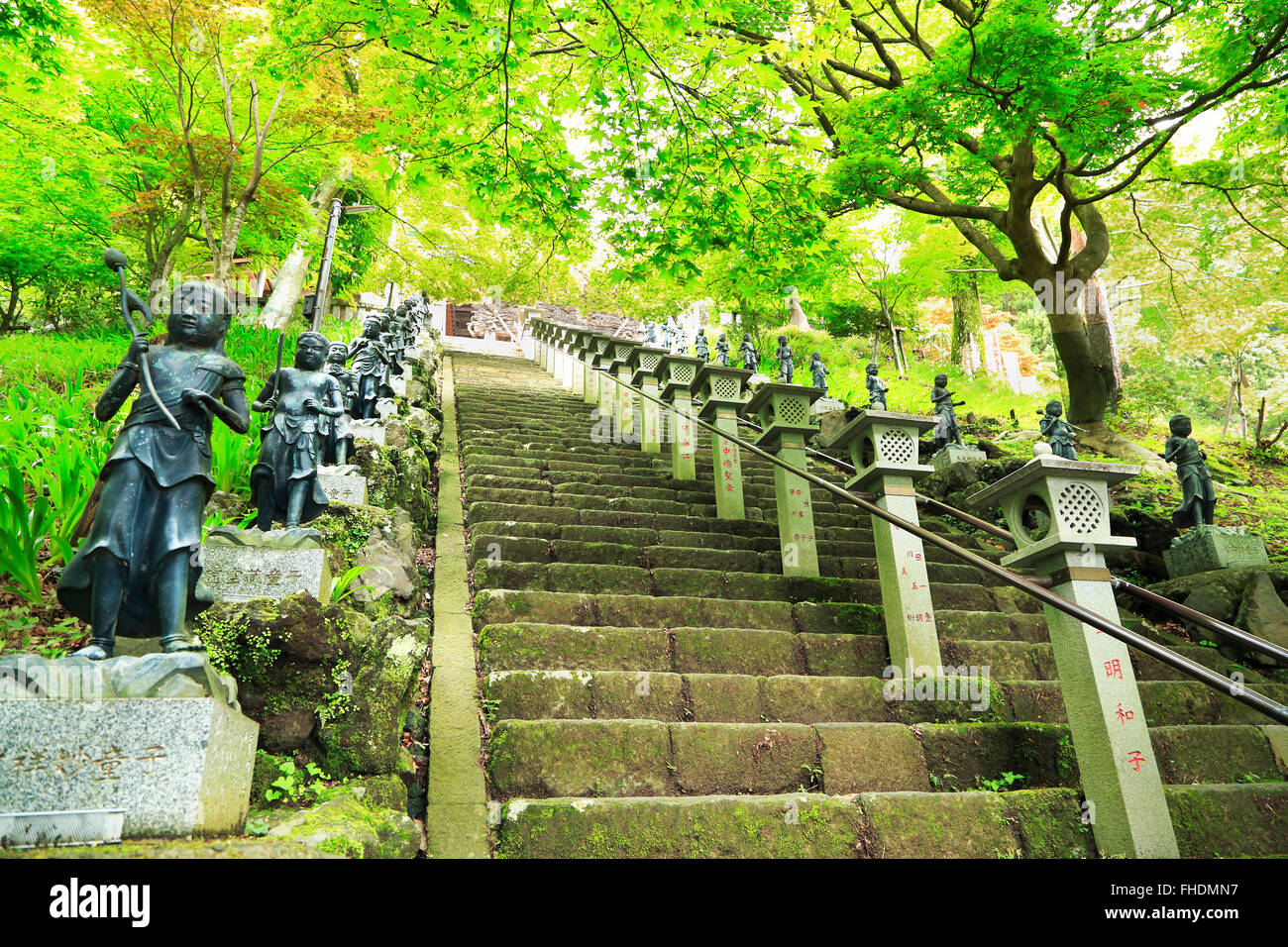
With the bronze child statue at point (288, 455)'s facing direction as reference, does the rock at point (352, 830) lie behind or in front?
in front

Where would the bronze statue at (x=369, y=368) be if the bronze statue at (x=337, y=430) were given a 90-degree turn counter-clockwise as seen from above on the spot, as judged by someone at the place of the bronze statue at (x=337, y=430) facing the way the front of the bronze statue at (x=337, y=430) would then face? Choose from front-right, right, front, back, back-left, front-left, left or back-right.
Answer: left

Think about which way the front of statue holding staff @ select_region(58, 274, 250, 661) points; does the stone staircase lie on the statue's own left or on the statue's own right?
on the statue's own left

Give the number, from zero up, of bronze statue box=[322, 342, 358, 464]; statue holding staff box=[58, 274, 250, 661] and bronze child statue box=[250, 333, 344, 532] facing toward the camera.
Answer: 3

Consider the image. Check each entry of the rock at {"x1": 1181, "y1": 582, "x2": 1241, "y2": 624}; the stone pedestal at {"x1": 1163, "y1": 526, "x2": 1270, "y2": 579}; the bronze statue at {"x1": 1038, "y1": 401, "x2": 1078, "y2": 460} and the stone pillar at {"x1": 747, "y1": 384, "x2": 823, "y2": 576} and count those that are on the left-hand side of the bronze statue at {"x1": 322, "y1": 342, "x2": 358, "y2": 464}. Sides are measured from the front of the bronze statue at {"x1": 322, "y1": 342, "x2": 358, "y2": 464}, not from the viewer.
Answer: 4

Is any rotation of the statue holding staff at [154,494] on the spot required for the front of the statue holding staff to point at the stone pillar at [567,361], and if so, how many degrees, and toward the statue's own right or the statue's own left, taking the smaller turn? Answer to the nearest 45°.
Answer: approximately 135° to the statue's own left

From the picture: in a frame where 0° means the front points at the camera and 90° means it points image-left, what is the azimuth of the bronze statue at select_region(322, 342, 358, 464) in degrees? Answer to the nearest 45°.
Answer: approximately 0°
